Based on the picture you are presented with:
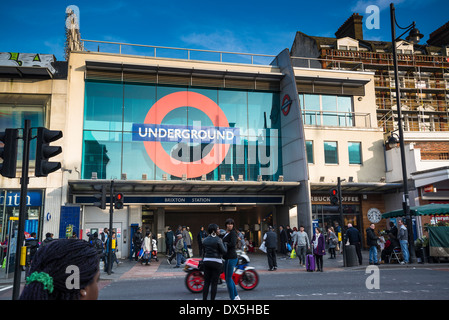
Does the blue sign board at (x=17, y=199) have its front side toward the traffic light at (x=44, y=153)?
yes

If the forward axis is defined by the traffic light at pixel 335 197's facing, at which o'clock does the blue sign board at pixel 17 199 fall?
The blue sign board is roughly at 3 o'clock from the traffic light.

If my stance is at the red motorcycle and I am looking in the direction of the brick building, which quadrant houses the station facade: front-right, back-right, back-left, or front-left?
front-left

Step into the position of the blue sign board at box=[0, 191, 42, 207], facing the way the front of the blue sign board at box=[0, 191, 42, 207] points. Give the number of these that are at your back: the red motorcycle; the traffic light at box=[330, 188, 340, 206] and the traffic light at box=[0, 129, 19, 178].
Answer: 0

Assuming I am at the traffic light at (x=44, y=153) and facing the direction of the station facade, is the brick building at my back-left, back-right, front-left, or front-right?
front-right

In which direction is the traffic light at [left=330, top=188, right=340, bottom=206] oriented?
toward the camera

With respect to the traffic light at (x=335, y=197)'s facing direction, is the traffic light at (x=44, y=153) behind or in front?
in front

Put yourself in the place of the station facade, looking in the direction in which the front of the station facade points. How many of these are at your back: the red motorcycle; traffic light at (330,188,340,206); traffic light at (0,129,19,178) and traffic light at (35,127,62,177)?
0

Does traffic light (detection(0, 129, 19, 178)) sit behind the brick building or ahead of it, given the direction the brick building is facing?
ahead

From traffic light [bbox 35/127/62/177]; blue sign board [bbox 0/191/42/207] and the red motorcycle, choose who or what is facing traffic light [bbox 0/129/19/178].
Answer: the blue sign board
